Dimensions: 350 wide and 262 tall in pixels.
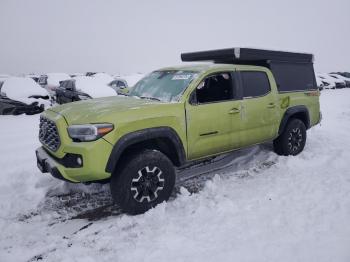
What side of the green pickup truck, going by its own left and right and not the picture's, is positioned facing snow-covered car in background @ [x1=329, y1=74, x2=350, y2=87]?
back

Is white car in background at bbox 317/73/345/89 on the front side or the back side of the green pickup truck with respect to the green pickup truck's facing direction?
on the back side

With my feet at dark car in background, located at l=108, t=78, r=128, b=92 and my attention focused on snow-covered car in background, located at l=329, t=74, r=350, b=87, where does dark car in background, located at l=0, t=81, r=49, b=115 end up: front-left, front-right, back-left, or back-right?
back-right

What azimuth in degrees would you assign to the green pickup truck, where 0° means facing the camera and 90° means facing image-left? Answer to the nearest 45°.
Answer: approximately 45°

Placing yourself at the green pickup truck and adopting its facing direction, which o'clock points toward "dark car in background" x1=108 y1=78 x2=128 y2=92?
The dark car in background is roughly at 4 o'clock from the green pickup truck.

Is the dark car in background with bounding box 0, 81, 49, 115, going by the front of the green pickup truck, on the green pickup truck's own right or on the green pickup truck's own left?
on the green pickup truck's own right

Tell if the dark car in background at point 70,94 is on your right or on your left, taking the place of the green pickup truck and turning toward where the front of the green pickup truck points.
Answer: on your right
